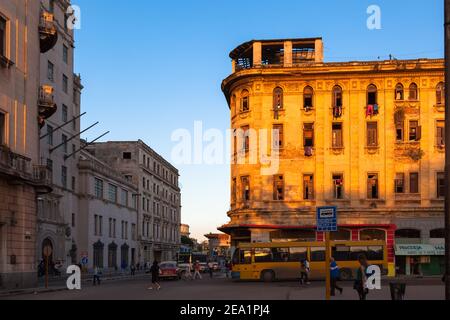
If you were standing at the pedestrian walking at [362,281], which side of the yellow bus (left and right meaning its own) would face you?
left

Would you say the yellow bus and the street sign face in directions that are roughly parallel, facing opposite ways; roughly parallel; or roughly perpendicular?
roughly perpendicular

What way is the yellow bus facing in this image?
to the viewer's left

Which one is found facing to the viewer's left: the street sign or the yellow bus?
the yellow bus

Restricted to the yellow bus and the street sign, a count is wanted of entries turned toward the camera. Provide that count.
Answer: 1

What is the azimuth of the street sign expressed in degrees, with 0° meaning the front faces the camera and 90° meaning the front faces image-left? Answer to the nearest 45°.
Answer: approximately 0°

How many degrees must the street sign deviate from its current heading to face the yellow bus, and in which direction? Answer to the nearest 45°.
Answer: approximately 180°
